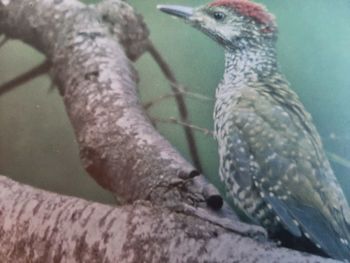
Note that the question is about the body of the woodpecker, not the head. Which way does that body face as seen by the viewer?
to the viewer's left

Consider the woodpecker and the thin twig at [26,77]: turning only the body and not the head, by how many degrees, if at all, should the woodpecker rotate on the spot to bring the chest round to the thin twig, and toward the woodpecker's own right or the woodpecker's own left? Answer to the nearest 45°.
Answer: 0° — it already faces it
